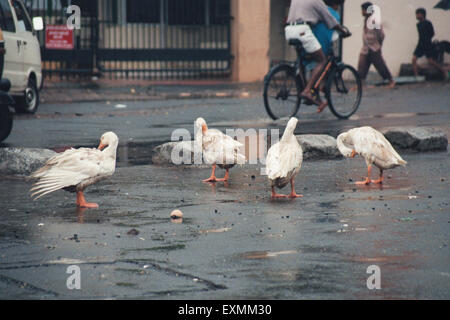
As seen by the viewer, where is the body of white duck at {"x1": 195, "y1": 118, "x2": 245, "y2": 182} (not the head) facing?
to the viewer's left

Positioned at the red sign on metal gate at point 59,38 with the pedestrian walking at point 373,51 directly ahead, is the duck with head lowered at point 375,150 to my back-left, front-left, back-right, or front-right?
front-right

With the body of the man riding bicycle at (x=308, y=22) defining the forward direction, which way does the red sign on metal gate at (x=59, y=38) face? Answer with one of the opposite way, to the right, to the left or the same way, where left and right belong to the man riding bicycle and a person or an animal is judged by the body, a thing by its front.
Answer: to the right

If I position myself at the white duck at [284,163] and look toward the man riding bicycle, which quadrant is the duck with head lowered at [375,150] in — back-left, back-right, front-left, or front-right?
front-right

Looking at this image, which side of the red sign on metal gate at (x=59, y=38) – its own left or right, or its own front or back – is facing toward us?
front

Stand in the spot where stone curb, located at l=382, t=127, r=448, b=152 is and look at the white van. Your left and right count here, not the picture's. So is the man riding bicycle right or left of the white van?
right

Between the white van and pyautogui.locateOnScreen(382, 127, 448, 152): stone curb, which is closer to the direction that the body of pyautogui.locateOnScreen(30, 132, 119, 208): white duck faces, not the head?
the stone curb

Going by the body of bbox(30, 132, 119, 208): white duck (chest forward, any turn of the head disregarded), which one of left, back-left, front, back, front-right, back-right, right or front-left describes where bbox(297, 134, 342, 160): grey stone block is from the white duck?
front-left

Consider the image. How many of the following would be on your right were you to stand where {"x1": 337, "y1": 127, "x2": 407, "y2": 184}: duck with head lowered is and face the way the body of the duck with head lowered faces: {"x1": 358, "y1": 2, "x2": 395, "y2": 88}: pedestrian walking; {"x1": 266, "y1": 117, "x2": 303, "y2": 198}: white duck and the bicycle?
2

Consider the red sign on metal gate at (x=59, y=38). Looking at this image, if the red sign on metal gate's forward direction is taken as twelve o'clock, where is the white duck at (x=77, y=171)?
The white duck is roughly at 12 o'clock from the red sign on metal gate.

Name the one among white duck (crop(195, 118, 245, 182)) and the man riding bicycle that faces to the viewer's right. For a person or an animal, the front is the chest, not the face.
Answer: the man riding bicycle

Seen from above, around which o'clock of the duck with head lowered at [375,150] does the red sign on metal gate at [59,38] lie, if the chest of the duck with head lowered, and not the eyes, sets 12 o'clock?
The red sign on metal gate is roughly at 2 o'clock from the duck with head lowered.

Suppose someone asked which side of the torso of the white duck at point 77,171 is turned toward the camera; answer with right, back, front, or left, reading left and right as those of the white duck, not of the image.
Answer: right

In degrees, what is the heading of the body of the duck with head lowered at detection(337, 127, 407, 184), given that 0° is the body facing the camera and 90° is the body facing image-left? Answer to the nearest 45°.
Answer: approximately 90°

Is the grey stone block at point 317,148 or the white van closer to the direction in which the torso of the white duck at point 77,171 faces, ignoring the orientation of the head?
the grey stone block

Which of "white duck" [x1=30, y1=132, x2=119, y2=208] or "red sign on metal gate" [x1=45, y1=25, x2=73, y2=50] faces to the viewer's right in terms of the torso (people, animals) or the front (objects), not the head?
the white duck

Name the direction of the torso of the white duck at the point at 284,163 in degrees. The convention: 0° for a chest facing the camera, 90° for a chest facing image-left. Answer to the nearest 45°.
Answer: approximately 225°
